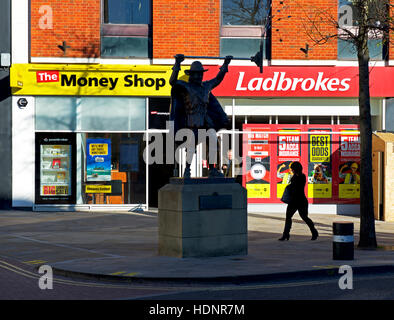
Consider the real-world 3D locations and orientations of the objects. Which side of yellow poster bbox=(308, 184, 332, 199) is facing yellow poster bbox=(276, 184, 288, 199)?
right

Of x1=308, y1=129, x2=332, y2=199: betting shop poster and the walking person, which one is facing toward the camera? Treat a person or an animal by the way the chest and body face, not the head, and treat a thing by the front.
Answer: the betting shop poster

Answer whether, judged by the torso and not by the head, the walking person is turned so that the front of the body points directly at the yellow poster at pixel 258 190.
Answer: no

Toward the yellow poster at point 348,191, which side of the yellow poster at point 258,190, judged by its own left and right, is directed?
left

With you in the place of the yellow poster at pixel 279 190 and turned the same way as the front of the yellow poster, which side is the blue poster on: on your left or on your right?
on your right

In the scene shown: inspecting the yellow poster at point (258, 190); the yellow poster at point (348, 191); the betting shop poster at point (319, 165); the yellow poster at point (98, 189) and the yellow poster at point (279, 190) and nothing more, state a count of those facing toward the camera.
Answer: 5

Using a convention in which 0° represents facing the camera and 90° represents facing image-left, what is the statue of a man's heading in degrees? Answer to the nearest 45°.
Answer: approximately 0°

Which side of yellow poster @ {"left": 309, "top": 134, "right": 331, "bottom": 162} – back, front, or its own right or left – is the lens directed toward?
front

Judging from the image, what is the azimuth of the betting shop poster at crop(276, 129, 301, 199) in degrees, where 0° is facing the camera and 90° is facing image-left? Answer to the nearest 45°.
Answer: approximately 0°

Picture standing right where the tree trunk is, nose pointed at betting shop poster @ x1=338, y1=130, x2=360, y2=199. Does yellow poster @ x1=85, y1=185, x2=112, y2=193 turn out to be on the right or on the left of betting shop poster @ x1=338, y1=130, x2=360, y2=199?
left

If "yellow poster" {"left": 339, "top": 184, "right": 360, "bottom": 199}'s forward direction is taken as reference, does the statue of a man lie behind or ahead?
ahead

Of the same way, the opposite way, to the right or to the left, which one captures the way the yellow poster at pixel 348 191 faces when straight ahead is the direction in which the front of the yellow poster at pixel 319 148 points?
the same way

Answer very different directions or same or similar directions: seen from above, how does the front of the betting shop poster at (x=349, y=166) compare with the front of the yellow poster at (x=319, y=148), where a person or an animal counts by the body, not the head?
same or similar directions

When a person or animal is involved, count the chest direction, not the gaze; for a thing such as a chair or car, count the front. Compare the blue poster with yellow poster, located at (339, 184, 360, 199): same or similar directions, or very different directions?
same or similar directions

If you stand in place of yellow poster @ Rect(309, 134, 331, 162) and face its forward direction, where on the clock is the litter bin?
The litter bin is roughly at 12 o'clock from the yellow poster.

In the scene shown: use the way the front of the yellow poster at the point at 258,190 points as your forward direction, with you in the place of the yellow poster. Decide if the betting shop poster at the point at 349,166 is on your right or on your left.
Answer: on your left

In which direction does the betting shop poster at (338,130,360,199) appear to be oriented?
toward the camera

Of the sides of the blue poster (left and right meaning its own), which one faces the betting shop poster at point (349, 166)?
left

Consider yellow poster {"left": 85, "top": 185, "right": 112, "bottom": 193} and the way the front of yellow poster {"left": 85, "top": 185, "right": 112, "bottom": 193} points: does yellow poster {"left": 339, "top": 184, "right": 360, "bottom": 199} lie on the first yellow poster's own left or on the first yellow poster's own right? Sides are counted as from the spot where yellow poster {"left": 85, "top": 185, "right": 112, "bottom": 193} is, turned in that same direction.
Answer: on the first yellow poster's own left

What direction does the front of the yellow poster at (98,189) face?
toward the camera

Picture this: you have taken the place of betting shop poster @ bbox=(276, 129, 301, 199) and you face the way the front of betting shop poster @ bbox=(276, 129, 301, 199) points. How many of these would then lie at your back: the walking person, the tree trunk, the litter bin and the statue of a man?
0
